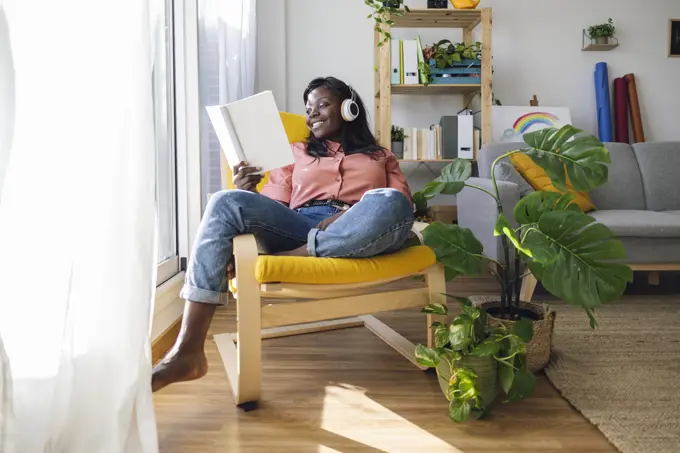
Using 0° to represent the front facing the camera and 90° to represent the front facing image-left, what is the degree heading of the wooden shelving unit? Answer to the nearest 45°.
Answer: approximately 0°

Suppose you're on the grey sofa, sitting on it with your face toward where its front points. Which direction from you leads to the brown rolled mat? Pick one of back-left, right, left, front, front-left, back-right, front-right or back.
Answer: back

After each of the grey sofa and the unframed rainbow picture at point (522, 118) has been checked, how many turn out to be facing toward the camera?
2
